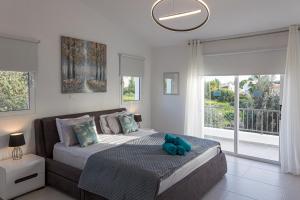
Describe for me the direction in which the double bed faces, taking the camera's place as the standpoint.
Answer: facing the viewer and to the right of the viewer

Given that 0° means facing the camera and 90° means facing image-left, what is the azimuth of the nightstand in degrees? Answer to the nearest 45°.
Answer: approximately 315°

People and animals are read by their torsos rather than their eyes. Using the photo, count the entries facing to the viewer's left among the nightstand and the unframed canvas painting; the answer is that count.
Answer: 0

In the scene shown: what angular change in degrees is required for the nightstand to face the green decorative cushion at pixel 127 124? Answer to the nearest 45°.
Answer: approximately 45° to its left

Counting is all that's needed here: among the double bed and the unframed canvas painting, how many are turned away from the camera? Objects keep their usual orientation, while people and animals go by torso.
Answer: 0

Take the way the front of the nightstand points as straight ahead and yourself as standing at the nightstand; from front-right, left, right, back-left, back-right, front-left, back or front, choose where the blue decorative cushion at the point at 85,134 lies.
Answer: front-left

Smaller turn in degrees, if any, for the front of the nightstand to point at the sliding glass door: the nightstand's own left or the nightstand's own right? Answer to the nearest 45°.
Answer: approximately 45° to the nightstand's own left
